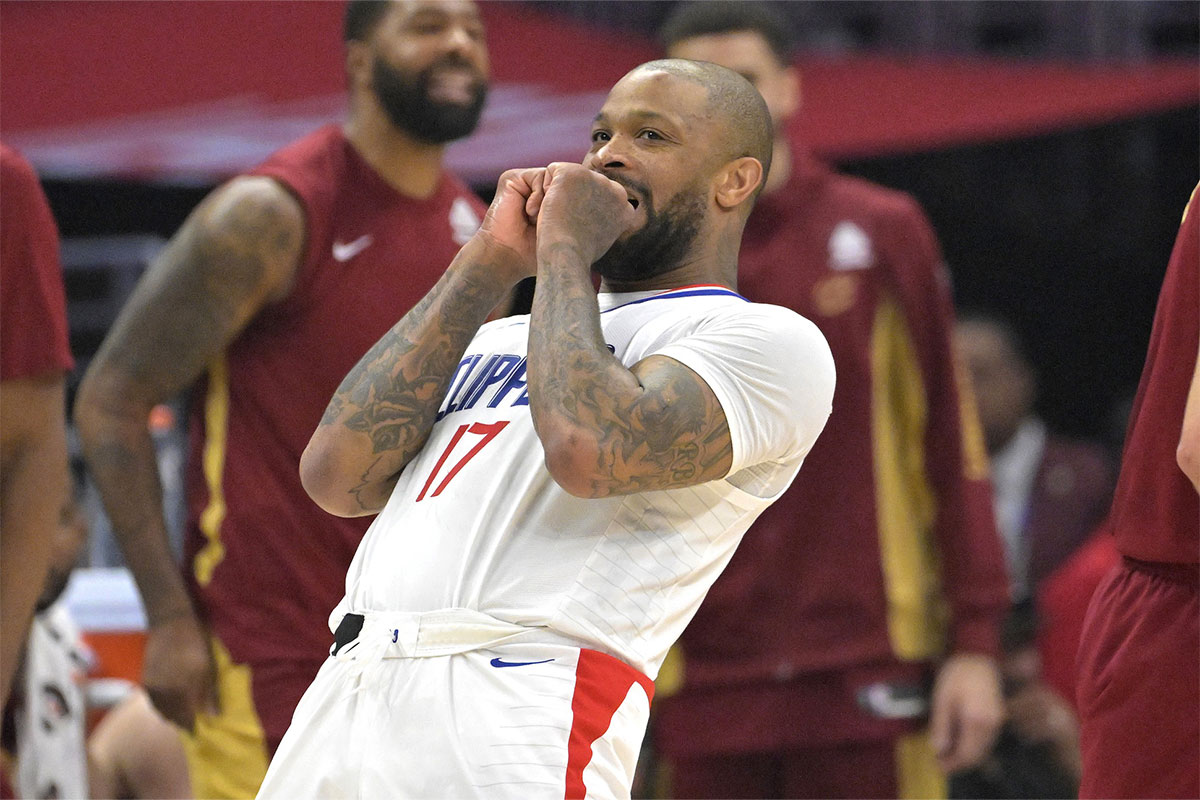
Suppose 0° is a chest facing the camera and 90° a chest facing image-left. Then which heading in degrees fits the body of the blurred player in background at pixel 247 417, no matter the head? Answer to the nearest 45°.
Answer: approximately 315°

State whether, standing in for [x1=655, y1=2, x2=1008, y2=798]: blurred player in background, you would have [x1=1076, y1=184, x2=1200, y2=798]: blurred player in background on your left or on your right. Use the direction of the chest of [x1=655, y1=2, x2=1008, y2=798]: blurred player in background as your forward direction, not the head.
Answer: on your left

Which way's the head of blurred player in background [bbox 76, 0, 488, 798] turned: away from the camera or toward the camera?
toward the camera

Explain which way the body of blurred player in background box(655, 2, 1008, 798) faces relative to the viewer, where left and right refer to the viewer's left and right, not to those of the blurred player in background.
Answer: facing the viewer and to the left of the viewer
